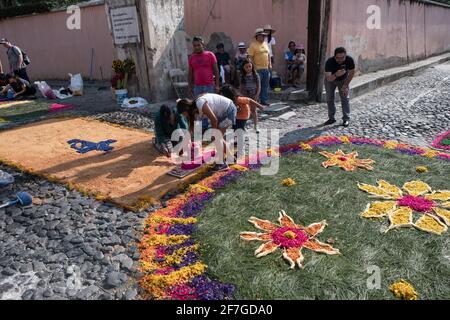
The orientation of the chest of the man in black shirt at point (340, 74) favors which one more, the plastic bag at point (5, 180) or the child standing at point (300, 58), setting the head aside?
the plastic bag

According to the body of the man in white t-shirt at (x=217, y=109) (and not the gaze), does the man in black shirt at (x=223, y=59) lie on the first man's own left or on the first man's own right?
on the first man's own right

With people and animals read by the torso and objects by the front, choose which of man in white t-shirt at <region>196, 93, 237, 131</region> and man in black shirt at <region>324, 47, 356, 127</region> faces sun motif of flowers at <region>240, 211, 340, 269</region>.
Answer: the man in black shirt

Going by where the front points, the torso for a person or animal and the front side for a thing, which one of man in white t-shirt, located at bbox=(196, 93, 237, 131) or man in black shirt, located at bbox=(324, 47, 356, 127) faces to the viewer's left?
the man in white t-shirt

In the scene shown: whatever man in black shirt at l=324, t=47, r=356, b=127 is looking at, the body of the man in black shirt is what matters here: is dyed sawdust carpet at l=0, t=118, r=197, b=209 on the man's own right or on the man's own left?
on the man's own right

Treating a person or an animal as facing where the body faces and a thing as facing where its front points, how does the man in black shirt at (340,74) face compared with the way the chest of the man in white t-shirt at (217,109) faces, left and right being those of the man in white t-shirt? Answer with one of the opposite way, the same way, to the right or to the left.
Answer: to the left

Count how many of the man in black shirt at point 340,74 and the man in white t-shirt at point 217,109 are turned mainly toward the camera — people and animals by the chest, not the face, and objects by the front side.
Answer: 1

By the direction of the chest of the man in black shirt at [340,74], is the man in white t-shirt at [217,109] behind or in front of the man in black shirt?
in front

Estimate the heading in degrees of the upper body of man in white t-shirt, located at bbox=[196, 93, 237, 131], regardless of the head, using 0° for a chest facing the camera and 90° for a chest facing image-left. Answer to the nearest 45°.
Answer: approximately 90°

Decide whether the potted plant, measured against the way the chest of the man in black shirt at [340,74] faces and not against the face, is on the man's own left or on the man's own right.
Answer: on the man's own right

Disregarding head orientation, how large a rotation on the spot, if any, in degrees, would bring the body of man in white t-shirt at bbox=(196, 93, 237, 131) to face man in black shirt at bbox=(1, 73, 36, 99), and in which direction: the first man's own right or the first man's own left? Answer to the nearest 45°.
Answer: approximately 45° to the first man's own right

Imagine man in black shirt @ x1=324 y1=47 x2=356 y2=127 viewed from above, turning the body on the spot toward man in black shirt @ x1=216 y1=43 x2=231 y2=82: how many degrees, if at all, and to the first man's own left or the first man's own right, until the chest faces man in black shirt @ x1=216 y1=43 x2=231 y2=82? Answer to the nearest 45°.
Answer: approximately 135° to the first man's own right

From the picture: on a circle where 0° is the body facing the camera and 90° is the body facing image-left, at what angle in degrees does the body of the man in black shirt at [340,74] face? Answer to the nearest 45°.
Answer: approximately 0°
